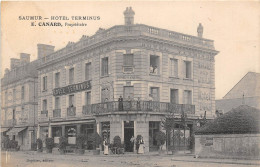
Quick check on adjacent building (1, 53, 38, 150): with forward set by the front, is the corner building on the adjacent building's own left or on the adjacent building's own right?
on the adjacent building's own left

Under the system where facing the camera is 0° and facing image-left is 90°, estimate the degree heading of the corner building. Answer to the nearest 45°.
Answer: approximately 0°

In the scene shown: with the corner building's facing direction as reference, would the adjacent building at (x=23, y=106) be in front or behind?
behind

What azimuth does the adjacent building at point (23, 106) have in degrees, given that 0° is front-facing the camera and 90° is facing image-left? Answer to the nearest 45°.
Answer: approximately 45°
